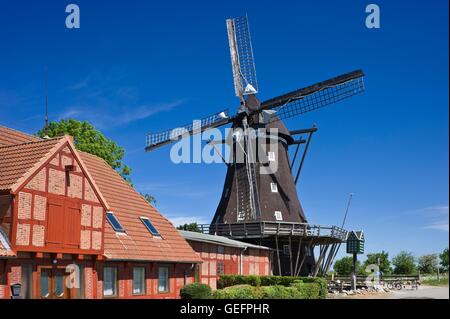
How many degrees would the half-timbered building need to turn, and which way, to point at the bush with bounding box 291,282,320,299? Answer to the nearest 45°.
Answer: approximately 90° to its left

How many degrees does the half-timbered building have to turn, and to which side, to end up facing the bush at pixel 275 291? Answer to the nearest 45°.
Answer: approximately 90° to its left

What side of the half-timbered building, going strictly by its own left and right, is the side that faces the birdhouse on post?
left

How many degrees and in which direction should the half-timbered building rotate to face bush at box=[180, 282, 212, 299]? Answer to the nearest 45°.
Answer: approximately 90° to its left

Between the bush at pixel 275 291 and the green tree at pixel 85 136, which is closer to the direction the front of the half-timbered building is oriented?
the bush

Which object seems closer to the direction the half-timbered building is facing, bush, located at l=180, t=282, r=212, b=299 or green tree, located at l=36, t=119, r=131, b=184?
the bush

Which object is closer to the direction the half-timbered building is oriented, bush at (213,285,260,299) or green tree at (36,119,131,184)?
the bush

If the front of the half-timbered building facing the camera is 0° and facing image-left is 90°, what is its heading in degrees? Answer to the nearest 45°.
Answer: approximately 315°

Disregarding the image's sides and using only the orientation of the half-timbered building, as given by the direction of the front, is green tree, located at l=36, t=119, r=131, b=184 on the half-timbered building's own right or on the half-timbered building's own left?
on the half-timbered building's own left
